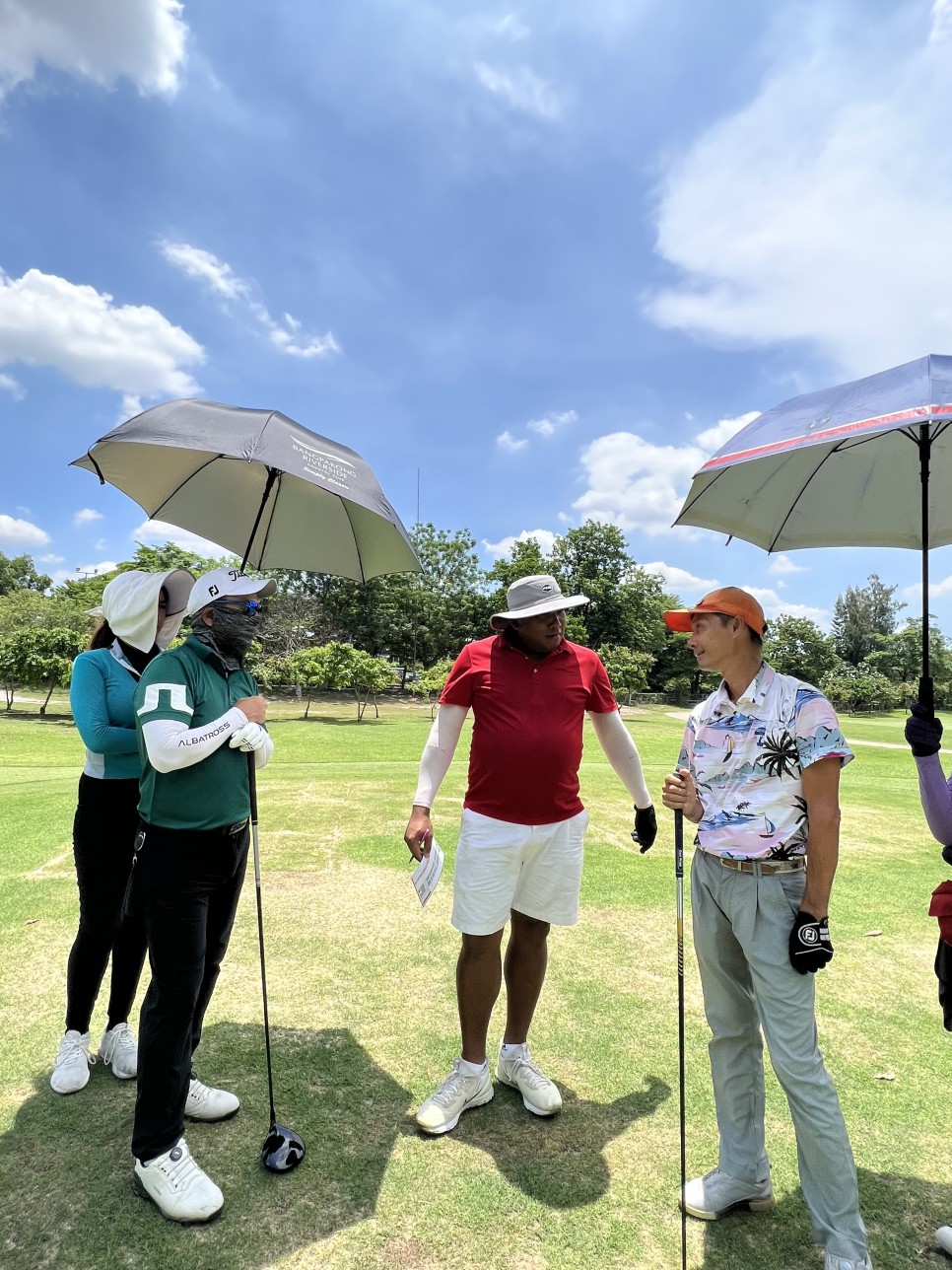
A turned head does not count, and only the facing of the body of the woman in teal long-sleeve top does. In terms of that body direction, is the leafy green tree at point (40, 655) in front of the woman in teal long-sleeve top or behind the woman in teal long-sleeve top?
behind

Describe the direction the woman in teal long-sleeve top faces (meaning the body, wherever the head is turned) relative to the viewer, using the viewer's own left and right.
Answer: facing the viewer and to the right of the viewer

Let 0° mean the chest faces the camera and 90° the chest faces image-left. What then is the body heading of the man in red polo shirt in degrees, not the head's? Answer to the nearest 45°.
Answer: approximately 0°

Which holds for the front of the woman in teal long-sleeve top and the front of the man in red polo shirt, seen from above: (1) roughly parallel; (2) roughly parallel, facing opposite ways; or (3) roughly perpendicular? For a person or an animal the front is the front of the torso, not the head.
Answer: roughly perpendicular

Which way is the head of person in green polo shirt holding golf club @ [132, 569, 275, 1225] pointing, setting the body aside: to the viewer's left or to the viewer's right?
to the viewer's right

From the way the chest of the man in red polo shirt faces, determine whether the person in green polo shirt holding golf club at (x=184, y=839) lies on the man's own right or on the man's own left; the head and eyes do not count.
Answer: on the man's own right

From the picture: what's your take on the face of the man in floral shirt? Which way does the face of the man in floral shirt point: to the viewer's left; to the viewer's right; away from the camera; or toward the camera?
to the viewer's left

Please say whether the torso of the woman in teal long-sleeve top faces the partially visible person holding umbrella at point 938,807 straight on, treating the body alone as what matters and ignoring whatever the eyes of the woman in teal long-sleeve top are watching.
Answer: yes

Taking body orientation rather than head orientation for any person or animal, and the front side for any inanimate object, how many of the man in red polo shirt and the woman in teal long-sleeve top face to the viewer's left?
0

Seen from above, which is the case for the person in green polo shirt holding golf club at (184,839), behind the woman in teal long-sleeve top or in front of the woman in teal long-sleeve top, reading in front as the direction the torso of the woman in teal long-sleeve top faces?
in front

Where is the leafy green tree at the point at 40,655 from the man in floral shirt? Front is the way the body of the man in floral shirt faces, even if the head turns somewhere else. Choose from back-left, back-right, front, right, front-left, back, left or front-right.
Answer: right

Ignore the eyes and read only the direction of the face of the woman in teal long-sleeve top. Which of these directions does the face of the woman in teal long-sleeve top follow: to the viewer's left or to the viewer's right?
to the viewer's right

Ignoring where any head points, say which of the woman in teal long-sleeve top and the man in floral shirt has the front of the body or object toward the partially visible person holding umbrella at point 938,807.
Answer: the woman in teal long-sleeve top

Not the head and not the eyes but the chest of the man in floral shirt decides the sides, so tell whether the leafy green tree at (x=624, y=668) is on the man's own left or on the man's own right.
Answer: on the man's own right
